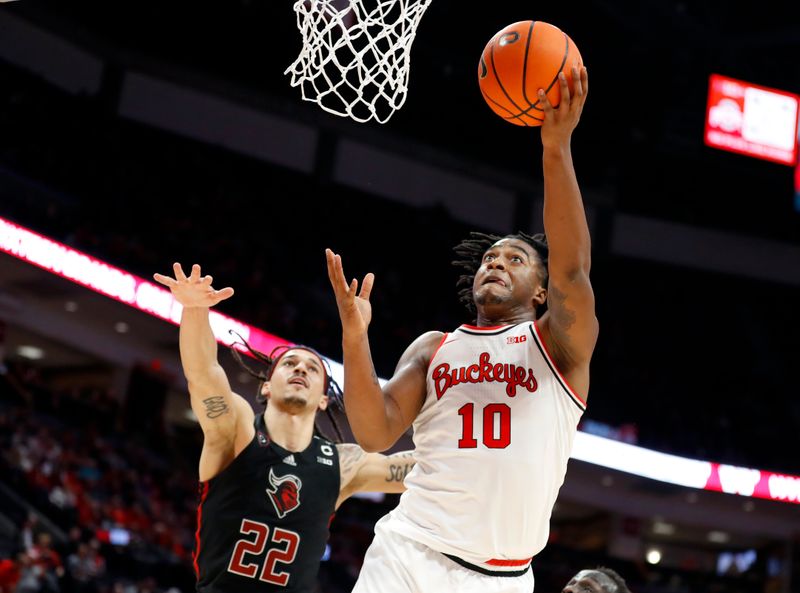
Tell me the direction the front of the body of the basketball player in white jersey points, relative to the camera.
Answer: toward the camera

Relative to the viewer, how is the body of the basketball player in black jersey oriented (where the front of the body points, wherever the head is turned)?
toward the camera

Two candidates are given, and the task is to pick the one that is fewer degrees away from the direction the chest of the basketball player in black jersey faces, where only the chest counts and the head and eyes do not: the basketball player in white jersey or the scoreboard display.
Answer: the basketball player in white jersey

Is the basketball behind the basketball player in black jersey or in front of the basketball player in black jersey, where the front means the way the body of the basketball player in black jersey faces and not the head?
in front

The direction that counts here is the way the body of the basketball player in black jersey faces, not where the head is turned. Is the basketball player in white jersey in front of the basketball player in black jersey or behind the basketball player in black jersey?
in front

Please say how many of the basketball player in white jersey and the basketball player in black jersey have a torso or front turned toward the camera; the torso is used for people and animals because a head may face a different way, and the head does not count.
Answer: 2

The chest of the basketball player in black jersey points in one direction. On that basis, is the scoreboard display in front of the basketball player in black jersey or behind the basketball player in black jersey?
behind

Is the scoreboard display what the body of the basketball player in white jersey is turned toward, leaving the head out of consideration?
no

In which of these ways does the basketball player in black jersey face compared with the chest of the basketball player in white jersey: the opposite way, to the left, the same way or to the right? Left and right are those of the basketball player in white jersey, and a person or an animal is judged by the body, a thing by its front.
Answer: the same way

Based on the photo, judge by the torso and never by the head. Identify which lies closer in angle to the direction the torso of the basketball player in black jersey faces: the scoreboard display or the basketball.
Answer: the basketball
